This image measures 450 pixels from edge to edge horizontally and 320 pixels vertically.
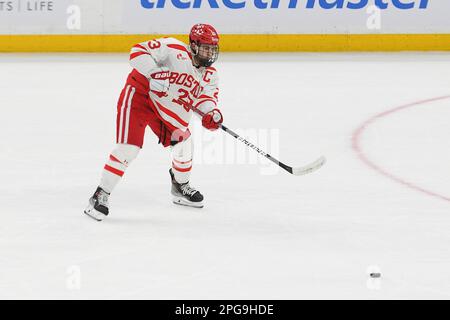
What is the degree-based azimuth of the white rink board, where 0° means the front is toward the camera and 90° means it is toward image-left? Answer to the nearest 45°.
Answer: approximately 0°

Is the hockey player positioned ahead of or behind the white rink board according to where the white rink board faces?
ahead

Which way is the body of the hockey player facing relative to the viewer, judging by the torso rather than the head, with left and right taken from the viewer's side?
facing the viewer and to the right of the viewer

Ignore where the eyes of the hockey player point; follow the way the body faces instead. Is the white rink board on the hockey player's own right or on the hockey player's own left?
on the hockey player's own left

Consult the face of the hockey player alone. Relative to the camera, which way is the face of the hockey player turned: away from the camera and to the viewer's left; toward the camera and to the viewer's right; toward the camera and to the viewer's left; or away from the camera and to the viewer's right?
toward the camera and to the viewer's right

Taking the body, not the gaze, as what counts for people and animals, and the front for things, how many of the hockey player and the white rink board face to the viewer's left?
0
